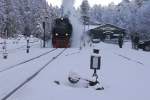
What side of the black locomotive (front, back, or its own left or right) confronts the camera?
front
